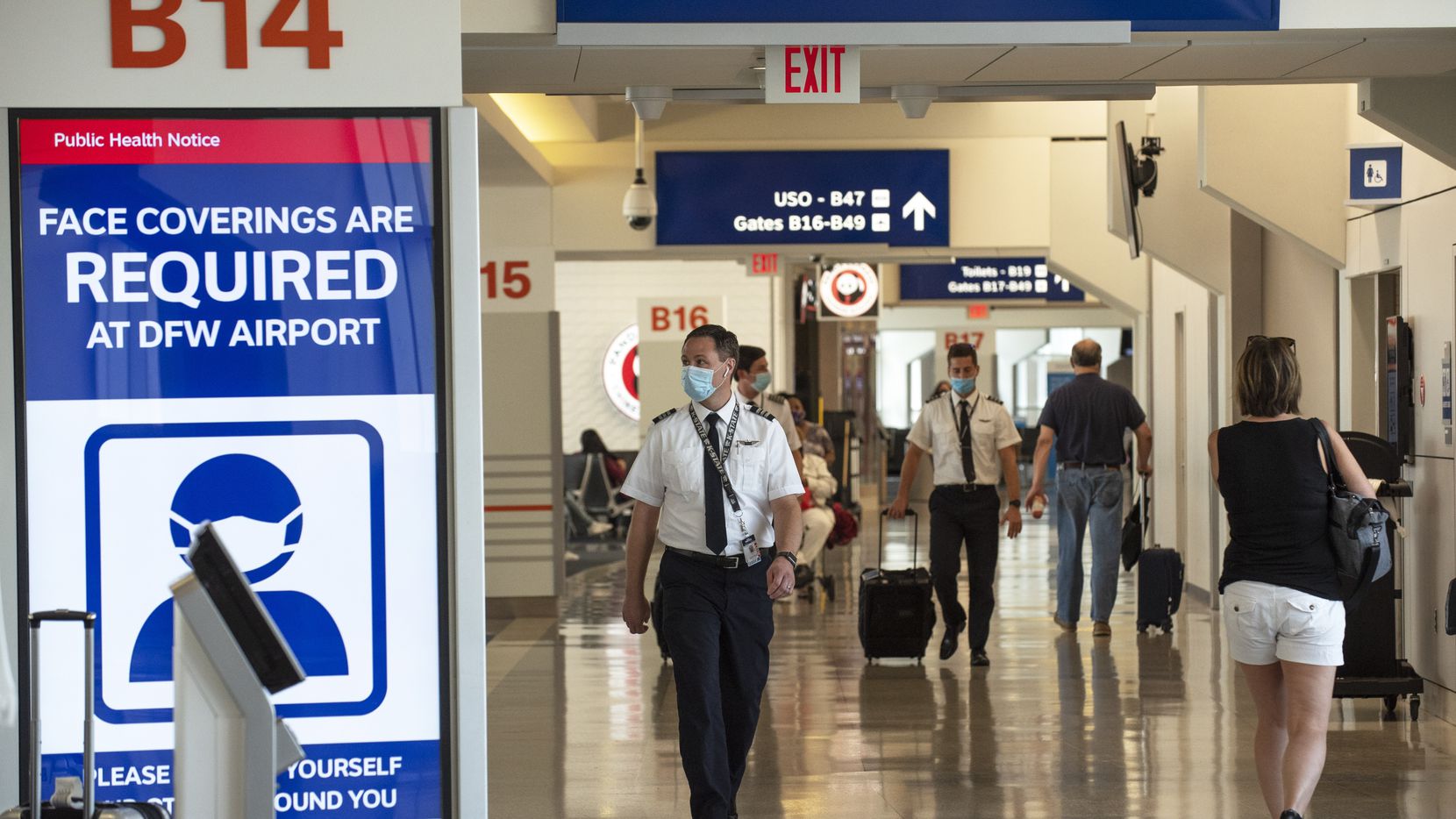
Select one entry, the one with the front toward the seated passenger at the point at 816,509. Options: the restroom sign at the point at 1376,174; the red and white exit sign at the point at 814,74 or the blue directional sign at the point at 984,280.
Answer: the blue directional sign

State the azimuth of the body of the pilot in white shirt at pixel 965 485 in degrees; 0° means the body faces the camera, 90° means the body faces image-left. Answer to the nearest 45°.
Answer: approximately 0°

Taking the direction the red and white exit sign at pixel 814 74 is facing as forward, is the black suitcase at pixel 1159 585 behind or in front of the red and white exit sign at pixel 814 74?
behind

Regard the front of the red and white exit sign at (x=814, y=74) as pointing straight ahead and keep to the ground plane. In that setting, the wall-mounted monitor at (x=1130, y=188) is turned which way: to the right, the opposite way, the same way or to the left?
to the right

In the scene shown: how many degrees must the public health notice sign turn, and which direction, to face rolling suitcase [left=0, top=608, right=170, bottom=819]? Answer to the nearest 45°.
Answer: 0° — it already faces it

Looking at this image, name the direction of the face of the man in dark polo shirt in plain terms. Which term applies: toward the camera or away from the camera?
away from the camera

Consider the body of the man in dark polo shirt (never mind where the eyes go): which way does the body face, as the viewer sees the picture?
away from the camera

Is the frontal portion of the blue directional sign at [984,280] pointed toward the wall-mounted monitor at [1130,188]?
yes

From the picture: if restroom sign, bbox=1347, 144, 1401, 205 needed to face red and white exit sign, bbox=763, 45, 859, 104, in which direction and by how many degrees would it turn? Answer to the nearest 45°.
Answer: approximately 45° to its right

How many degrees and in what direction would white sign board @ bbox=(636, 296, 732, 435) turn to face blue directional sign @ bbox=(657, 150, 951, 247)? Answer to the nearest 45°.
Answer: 0° — it already faces it

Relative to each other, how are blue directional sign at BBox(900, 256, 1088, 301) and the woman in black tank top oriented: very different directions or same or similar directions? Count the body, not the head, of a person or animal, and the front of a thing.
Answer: very different directions
